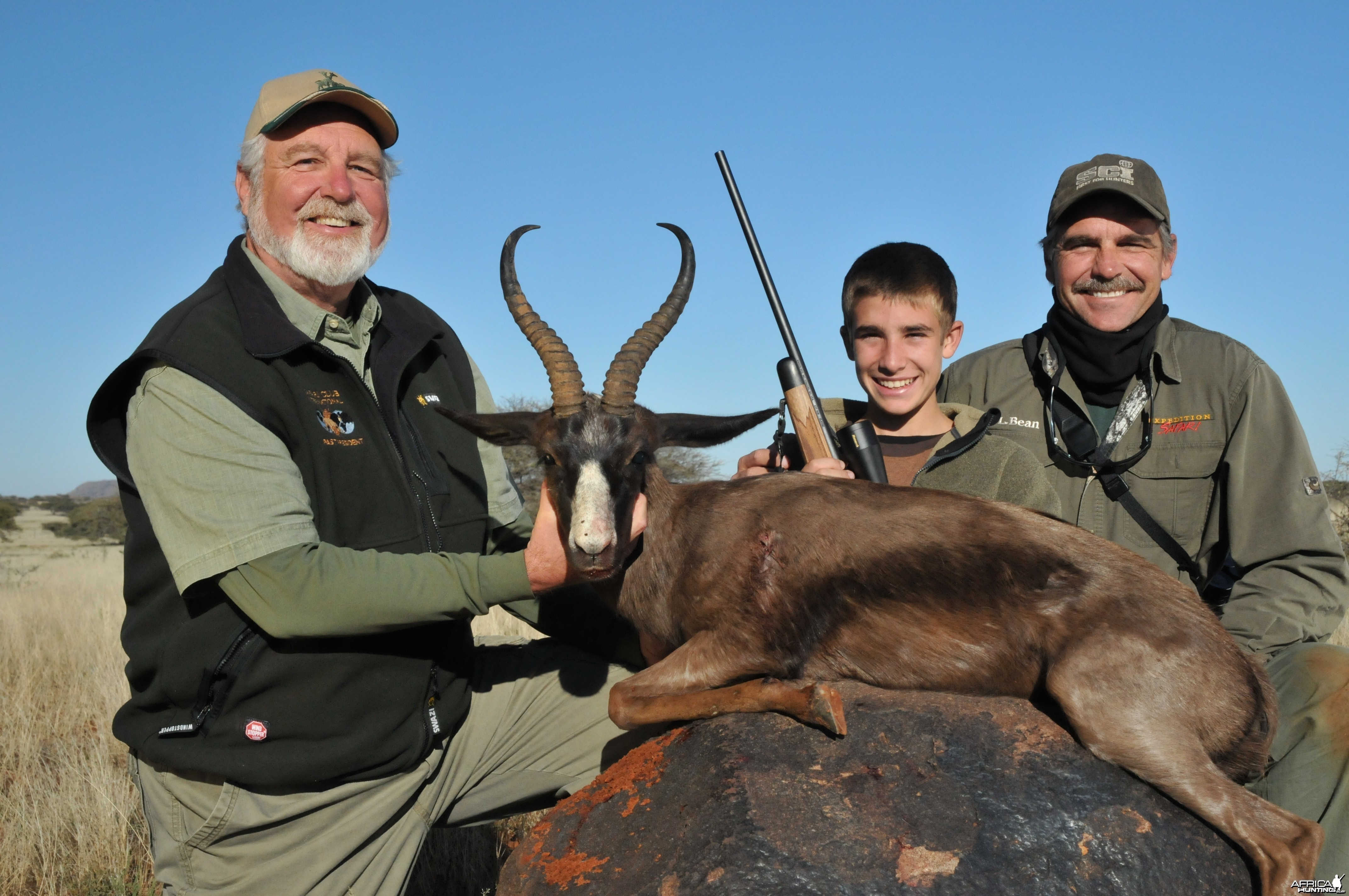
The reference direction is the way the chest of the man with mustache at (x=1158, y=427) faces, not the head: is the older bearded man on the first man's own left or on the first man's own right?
on the first man's own right

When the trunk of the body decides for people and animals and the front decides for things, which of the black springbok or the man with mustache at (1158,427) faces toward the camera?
the man with mustache

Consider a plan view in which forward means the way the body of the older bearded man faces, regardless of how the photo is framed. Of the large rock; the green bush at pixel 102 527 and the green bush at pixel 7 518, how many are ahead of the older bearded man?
1

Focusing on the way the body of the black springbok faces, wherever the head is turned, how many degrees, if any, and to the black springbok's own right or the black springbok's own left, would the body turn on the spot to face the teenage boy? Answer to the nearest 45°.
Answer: approximately 90° to the black springbok's own right

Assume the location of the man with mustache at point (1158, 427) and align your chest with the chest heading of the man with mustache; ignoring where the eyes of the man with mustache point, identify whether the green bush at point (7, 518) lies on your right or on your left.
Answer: on your right

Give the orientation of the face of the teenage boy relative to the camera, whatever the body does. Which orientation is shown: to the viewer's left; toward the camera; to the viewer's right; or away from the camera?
toward the camera

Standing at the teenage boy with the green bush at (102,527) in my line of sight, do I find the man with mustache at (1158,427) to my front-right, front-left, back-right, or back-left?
back-right

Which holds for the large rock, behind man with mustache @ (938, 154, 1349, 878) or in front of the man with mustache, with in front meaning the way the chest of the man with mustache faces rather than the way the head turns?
in front

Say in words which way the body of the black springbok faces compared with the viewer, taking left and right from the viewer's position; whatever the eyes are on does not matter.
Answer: facing to the left of the viewer

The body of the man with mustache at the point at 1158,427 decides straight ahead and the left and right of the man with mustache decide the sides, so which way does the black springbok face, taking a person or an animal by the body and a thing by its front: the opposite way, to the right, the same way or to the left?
to the right

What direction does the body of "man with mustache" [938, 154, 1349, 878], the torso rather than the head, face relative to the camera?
toward the camera

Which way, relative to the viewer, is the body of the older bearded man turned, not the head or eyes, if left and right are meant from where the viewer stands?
facing the viewer and to the right of the viewer

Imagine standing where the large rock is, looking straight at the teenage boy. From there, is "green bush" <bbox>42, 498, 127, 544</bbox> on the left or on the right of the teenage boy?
left

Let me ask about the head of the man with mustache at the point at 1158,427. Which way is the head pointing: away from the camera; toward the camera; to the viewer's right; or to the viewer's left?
toward the camera

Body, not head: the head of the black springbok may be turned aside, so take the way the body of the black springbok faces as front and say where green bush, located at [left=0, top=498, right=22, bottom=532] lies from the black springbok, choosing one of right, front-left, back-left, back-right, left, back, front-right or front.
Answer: front-right

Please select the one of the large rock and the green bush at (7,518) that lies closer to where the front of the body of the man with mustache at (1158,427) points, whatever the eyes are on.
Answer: the large rock
